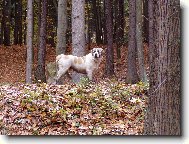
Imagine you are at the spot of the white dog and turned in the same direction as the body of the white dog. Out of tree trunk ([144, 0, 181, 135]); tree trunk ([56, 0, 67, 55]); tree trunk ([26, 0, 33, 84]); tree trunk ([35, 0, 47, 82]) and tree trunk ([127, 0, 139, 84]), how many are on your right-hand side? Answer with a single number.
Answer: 1

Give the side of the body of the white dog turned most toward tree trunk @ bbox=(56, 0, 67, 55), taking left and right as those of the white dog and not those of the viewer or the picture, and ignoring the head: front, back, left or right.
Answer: left

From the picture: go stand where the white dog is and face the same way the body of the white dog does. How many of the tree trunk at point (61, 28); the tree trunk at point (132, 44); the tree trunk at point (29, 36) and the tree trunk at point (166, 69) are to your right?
1

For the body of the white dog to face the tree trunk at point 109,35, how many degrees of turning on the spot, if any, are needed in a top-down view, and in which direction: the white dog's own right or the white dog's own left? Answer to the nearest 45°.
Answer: approximately 90° to the white dog's own left

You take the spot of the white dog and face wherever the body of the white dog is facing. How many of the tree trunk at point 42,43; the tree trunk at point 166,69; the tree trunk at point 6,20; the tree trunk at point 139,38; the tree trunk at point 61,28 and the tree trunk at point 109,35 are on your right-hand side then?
1

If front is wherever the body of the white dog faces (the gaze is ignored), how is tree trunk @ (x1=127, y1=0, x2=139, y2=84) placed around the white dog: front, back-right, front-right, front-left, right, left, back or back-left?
front-left

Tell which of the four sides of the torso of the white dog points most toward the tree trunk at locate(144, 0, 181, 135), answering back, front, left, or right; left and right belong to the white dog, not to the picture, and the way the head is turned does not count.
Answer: right

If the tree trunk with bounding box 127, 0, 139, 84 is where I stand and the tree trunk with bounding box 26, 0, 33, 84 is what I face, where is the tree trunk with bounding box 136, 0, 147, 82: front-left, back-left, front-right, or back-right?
back-right

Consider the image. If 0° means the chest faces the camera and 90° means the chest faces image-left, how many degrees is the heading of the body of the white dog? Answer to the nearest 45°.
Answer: approximately 270°

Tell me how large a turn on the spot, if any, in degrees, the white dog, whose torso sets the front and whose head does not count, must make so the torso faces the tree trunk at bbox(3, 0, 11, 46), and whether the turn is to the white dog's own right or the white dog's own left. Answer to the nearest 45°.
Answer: approximately 90° to the white dog's own left
